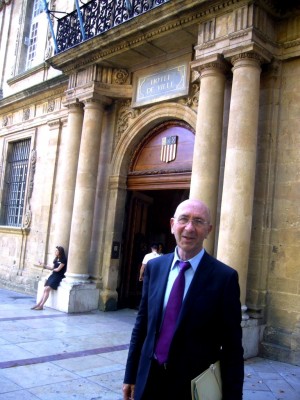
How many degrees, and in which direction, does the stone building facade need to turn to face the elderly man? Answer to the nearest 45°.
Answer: approximately 45° to its left

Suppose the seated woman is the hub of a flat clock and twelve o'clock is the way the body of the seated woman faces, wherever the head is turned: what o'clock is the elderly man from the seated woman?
The elderly man is roughly at 9 o'clock from the seated woman.

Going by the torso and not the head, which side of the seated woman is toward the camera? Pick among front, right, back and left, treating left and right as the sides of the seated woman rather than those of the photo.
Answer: left
